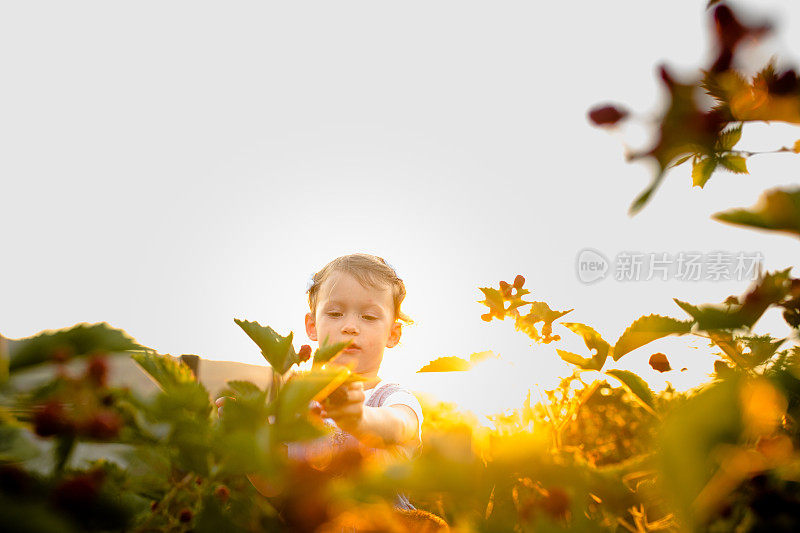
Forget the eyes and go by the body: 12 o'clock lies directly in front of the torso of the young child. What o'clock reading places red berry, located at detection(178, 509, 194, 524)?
The red berry is roughly at 12 o'clock from the young child.

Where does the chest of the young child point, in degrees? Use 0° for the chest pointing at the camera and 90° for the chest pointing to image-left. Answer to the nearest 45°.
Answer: approximately 0°

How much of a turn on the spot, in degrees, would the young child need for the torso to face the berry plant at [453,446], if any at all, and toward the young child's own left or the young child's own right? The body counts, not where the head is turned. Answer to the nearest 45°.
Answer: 0° — they already face it

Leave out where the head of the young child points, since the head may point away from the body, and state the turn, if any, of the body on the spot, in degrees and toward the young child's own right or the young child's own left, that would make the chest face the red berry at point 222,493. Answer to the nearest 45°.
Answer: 0° — they already face it
